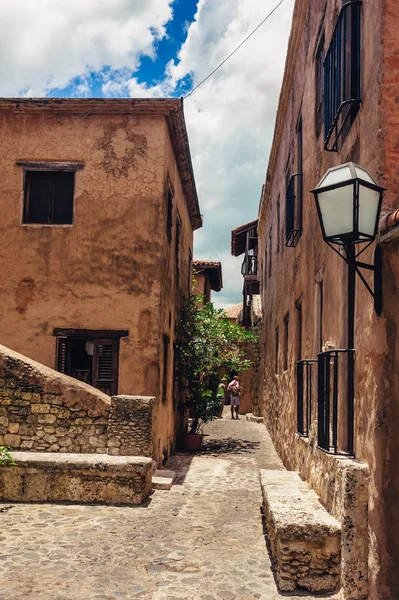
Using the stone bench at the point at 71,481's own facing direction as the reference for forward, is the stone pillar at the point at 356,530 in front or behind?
in front

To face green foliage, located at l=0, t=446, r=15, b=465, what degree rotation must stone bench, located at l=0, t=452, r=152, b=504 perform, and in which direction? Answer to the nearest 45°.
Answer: approximately 90° to its right

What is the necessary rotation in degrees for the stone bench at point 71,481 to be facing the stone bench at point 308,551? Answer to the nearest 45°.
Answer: approximately 45° to its left

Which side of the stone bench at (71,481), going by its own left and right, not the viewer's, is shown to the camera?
front

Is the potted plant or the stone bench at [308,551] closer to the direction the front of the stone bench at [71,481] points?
the stone bench at [308,551]

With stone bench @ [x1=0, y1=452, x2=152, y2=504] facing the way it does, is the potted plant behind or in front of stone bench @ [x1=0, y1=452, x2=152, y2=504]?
behind

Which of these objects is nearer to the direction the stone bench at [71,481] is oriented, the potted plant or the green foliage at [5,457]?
the green foliage

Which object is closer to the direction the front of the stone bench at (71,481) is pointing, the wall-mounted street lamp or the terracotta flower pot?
the wall-mounted street lamp

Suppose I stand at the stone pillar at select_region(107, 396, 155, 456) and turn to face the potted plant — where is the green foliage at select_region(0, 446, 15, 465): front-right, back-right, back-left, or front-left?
back-left
